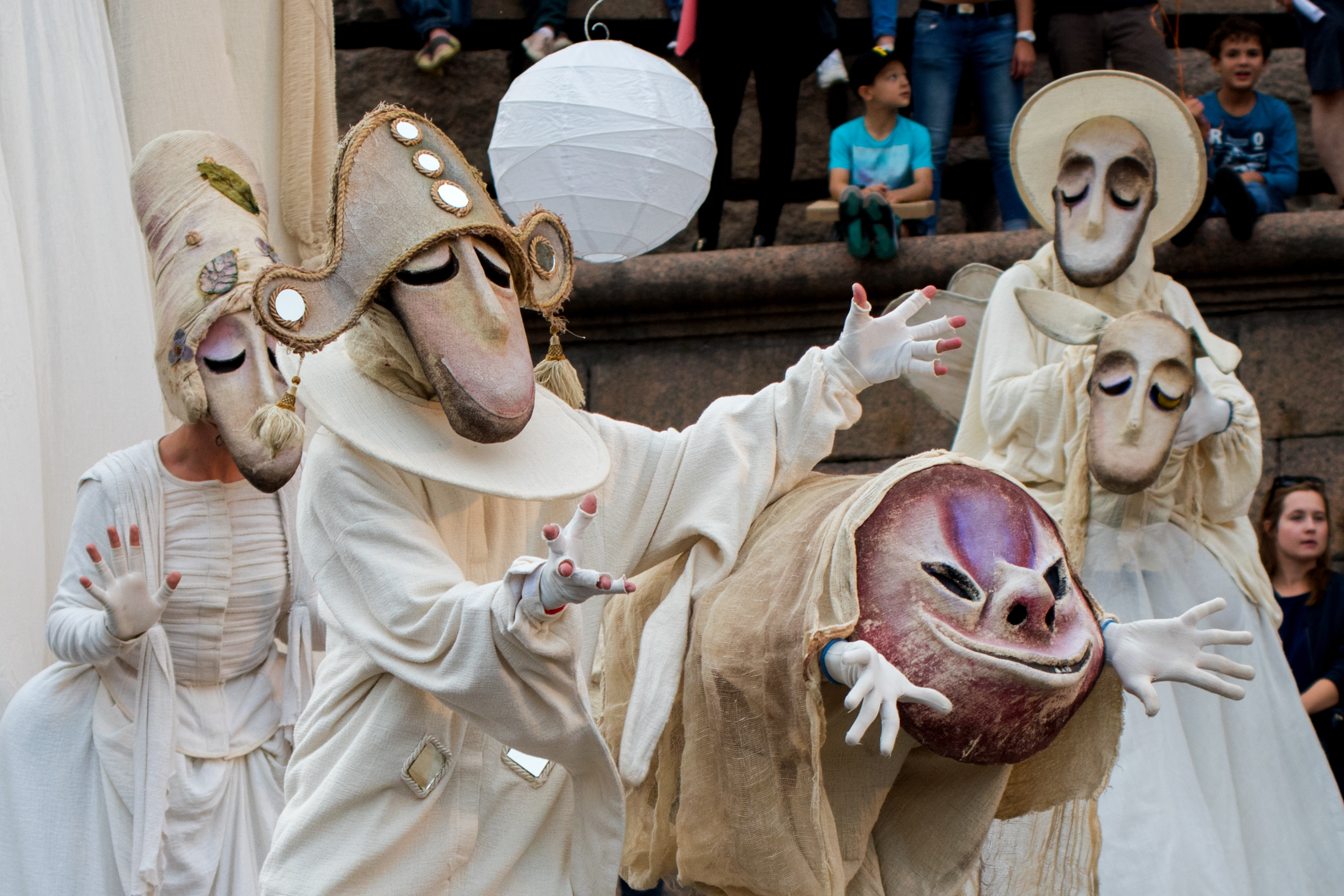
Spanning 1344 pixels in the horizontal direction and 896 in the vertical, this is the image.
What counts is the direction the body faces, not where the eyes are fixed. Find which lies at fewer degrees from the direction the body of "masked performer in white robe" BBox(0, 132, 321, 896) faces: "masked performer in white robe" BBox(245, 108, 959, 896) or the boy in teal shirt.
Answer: the masked performer in white robe

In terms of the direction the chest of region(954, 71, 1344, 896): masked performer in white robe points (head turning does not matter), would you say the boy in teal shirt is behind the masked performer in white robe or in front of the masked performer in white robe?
behind

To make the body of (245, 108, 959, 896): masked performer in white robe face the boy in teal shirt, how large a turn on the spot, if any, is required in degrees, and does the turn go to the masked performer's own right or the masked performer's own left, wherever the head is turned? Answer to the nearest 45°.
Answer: approximately 135° to the masked performer's own left

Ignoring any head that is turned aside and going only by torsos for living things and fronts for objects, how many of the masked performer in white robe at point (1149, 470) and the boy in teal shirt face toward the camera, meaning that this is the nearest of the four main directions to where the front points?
2

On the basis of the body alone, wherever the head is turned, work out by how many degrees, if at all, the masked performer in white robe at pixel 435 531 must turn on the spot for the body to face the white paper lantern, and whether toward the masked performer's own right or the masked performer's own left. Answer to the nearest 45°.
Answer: approximately 135° to the masked performer's own left

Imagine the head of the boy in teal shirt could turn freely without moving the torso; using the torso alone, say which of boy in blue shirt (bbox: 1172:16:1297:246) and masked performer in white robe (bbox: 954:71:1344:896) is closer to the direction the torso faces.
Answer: the masked performer in white robe

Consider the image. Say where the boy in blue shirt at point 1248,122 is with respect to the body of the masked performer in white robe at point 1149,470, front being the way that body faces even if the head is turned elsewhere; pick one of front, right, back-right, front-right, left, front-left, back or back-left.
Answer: back
